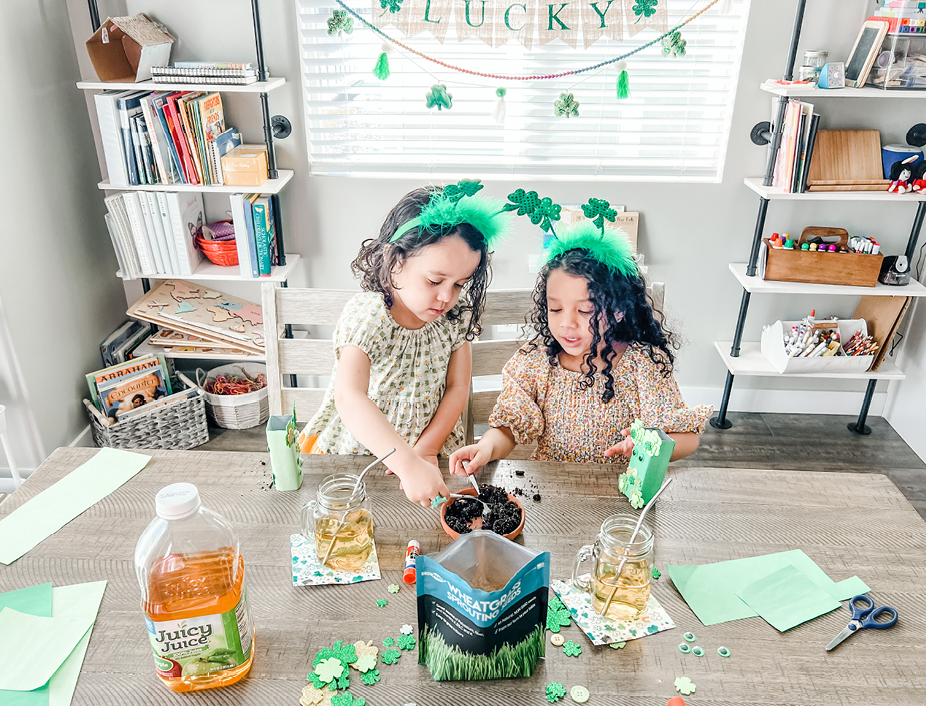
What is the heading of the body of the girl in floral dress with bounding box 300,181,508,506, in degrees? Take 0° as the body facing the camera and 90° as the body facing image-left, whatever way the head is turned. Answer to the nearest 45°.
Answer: approximately 315°

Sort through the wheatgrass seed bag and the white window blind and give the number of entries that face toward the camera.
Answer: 2

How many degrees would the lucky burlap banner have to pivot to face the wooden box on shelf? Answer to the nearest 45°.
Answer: approximately 90° to its left

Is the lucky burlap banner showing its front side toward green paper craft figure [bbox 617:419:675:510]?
yes

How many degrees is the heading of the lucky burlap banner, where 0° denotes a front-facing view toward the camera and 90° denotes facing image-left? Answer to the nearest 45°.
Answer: approximately 0°

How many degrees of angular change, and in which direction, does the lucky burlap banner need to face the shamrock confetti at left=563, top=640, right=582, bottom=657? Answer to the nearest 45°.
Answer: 0° — it already faces it

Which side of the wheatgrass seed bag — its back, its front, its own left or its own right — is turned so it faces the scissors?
left

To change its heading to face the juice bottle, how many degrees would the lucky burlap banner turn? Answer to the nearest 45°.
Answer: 0° — it already faces it

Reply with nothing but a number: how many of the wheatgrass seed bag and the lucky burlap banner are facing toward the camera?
2
